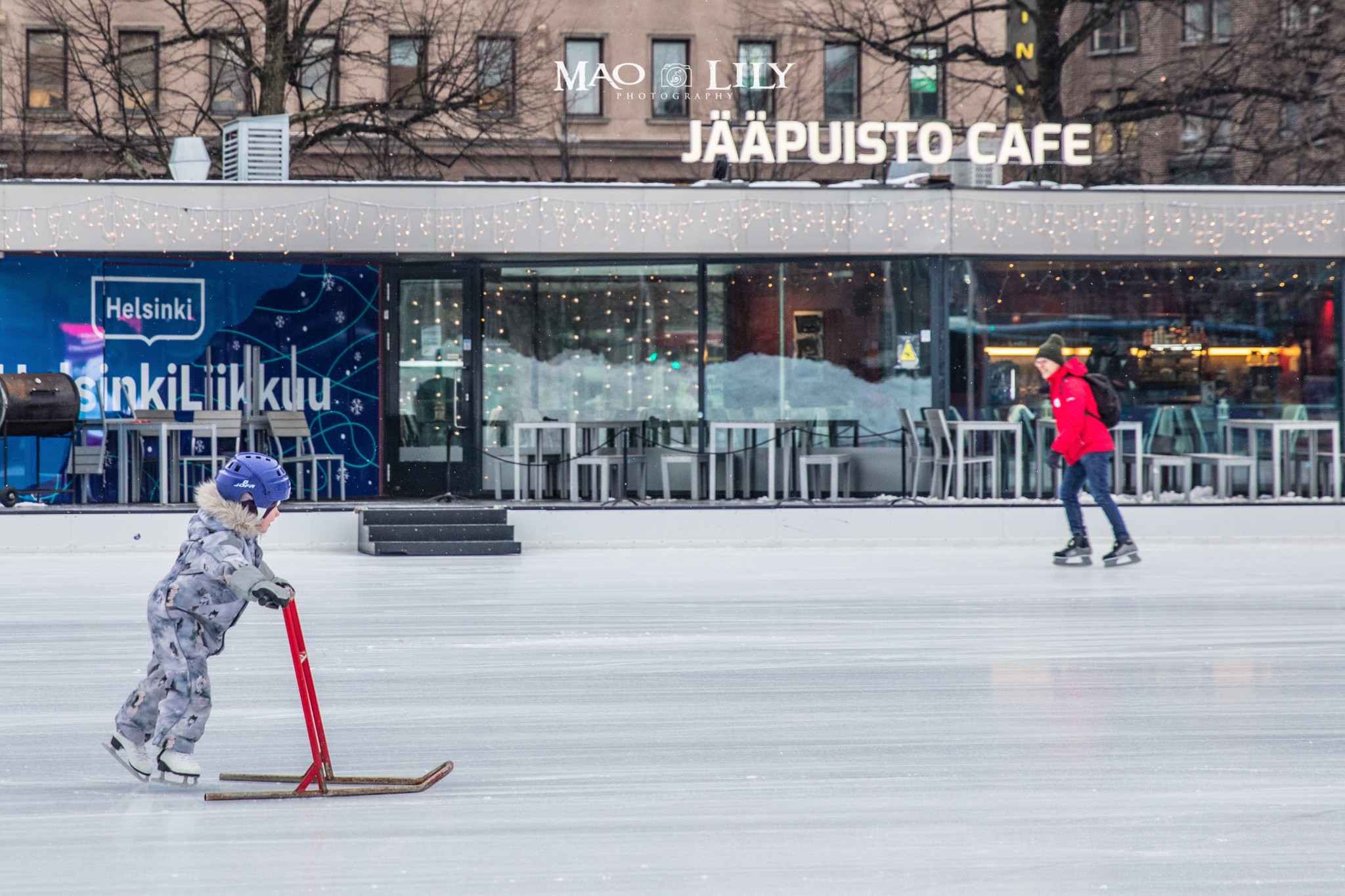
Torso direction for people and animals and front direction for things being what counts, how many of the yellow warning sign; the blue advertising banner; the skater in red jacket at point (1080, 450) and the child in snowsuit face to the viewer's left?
1

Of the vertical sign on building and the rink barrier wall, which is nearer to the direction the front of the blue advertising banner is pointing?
the rink barrier wall

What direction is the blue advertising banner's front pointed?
toward the camera

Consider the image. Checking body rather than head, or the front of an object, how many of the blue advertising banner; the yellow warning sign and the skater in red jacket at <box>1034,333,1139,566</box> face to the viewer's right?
0

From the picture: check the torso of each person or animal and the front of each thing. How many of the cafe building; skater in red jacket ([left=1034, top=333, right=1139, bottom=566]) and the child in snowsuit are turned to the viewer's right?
1

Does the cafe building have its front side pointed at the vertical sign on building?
no

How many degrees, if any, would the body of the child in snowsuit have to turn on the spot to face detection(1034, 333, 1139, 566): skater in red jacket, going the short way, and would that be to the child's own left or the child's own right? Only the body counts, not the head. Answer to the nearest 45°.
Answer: approximately 45° to the child's own left

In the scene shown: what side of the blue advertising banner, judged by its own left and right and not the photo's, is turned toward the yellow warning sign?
left

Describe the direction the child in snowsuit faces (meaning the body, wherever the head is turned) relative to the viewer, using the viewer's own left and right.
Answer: facing to the right of the viewer

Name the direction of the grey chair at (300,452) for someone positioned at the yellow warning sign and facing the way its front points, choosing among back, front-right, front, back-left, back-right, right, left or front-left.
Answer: right

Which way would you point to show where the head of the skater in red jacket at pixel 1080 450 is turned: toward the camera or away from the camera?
toward the camera

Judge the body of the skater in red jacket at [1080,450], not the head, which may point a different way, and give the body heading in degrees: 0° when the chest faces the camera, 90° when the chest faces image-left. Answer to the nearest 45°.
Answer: approximately 90°

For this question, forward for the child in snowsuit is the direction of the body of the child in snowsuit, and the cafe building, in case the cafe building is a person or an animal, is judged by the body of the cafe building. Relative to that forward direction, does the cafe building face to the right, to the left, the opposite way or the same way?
to the right
